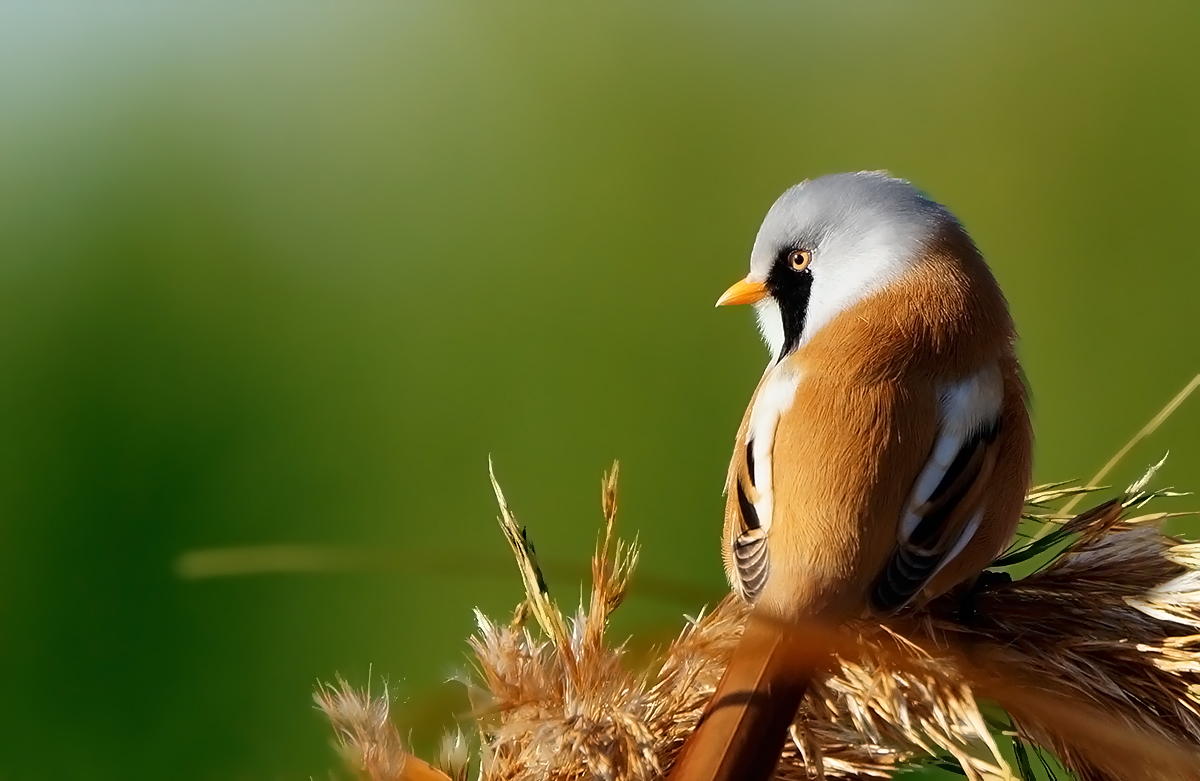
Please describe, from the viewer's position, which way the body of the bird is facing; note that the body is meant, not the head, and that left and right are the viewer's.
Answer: facing away from the viewer and to the right of the viewer
